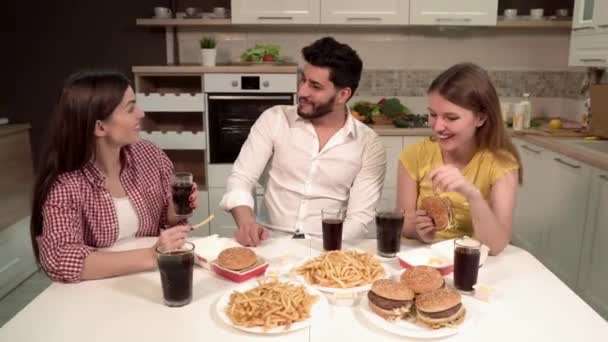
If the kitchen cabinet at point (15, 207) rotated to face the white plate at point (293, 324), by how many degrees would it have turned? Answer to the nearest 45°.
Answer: approximately 90° to its right

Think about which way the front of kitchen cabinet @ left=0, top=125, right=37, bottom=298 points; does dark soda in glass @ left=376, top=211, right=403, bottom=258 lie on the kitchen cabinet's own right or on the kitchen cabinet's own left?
on the kitchen cabinet's own right

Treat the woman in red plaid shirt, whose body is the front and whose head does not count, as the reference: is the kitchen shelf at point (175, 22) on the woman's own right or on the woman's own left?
on the woman's own left

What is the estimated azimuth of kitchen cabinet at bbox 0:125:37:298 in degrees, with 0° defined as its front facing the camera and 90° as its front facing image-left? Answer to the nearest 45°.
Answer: approximately 270°

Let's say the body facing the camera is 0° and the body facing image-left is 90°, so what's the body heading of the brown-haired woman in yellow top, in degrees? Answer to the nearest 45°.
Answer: approximately 45°
